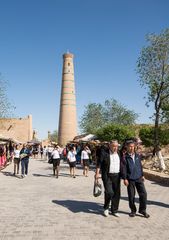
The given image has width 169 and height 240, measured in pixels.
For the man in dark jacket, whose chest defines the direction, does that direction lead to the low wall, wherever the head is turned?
no

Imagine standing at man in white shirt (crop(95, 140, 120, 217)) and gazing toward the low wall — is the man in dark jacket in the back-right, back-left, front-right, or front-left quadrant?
front-right

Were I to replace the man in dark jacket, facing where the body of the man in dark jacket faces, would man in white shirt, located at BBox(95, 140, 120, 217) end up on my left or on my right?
on my right

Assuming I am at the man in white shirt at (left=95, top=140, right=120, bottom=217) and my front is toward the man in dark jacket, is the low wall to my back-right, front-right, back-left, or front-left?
front-left

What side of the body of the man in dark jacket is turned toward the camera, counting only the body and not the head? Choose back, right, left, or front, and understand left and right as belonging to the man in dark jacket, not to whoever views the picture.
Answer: front
